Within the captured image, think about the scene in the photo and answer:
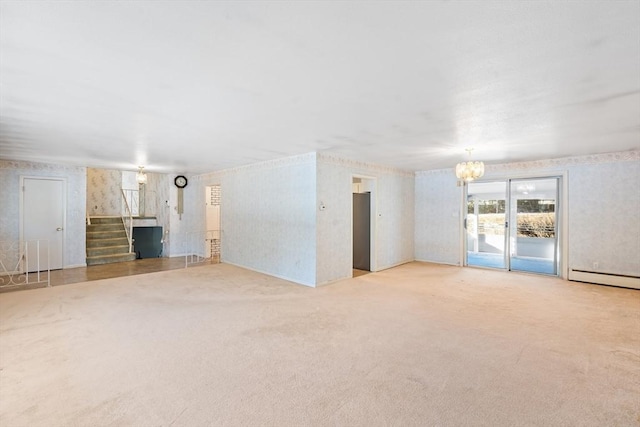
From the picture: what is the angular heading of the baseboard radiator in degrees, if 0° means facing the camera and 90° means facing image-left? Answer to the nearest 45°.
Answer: approximately 45°

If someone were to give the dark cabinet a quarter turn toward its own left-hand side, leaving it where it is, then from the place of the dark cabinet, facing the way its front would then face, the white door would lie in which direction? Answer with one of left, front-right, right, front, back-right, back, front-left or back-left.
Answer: back-right

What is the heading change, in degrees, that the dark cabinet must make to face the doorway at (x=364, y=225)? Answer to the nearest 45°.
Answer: approximately 45° to its left

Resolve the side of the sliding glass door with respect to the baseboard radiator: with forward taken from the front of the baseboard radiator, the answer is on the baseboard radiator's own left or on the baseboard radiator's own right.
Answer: on the baseboard radiator's own right

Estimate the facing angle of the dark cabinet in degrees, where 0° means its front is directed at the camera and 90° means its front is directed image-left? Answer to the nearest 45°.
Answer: approximately 0°

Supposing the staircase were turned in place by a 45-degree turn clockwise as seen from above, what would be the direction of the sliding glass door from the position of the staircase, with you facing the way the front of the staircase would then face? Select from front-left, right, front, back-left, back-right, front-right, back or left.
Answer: left

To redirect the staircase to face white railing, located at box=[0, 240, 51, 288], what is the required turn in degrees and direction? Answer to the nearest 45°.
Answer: approximately 45° to its right

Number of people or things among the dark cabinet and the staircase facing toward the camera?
2
